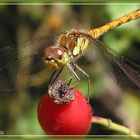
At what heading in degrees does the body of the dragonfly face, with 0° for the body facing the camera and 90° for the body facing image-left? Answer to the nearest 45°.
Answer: approximately 45°
